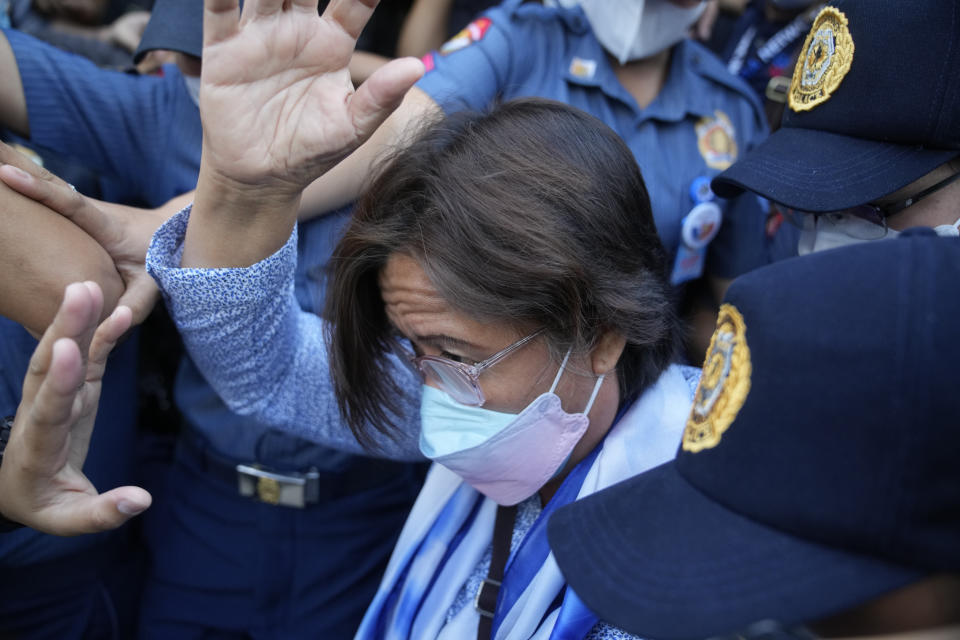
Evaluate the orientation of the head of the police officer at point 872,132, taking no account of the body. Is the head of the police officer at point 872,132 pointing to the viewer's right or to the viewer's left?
to the viewer's left

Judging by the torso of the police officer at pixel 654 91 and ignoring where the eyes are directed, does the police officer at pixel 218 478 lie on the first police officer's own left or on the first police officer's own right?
on the first police officer's own right

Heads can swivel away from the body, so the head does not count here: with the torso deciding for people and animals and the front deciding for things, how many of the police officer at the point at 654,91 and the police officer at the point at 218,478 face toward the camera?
2

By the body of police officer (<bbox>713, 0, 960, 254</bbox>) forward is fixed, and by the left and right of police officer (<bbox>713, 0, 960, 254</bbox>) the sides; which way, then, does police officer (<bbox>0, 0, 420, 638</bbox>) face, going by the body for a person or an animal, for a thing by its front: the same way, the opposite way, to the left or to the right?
to the left

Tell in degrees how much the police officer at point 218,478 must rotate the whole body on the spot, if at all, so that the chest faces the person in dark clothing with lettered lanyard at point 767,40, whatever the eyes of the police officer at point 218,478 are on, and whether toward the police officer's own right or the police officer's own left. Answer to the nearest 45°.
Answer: approximately 135° to the police officer's own left

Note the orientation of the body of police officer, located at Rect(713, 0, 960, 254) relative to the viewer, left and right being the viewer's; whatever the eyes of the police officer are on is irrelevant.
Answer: facing the viewer and to the left of the viewer

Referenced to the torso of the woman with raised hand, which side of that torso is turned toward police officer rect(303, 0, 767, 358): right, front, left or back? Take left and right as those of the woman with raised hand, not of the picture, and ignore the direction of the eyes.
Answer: back

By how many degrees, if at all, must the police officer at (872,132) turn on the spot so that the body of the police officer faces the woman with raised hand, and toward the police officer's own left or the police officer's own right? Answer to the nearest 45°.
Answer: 0° — they already face them

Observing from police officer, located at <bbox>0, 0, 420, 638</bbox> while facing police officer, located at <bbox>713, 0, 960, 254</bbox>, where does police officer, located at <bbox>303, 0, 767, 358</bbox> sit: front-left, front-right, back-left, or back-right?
front-left

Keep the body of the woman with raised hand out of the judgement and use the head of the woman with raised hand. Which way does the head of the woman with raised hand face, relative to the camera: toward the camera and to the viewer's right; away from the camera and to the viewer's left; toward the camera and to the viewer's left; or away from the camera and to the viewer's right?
toward the camera and to the viewer's left

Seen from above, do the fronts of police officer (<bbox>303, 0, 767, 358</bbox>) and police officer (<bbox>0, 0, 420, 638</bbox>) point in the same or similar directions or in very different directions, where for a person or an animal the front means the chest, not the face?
same or similar directions

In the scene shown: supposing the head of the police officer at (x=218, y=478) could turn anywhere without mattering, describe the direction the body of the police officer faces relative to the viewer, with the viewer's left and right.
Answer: facing the viewer

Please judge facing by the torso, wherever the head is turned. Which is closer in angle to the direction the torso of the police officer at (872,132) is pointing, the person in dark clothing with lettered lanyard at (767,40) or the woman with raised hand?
the woman with raised hand

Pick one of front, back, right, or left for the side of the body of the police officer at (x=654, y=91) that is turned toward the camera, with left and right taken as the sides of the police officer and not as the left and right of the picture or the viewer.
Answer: front
